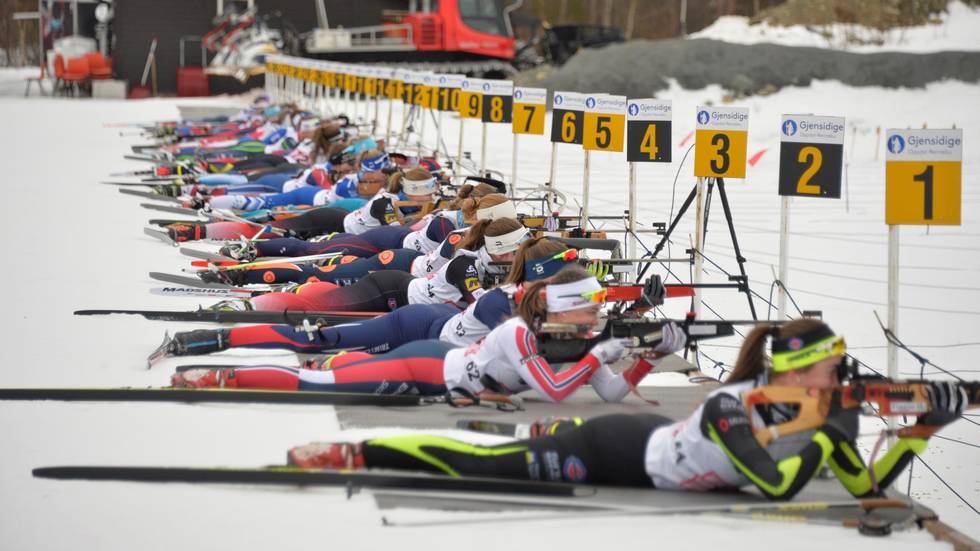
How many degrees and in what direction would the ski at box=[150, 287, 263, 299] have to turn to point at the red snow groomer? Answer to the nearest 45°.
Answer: approximately 90° to its right

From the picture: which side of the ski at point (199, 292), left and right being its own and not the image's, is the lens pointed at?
left

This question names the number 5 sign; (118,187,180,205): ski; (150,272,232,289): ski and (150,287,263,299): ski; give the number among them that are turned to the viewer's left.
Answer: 3

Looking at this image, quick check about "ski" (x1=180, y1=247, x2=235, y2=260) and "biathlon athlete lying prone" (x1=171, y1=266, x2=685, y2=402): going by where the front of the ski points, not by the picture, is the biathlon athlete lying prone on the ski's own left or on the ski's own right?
on the ski's own left

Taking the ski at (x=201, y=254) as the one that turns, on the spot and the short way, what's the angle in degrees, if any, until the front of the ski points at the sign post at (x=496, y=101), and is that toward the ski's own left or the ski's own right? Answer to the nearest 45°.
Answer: approximately 135° to the ski's own right

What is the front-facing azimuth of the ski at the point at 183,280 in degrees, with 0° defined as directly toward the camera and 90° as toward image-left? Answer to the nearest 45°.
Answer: approximately 90°

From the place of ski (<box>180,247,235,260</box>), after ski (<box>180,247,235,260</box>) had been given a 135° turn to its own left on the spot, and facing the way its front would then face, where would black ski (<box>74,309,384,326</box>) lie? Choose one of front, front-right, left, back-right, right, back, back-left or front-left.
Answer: front-right

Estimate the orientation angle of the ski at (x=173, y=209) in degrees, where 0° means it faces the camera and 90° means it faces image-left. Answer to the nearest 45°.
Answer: approximately 90°

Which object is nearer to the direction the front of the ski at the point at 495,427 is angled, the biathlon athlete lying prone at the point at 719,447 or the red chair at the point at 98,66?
the red chair

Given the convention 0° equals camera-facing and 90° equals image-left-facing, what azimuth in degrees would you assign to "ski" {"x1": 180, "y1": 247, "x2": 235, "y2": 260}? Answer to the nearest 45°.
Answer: approximately 90°

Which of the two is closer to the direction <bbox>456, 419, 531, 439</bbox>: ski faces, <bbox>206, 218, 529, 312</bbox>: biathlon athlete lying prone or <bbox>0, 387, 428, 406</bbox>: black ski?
the black ski
